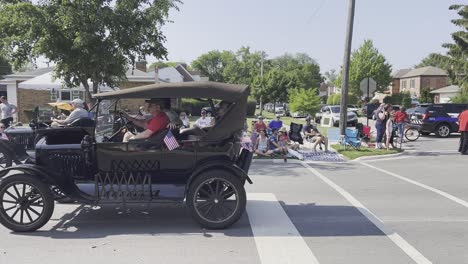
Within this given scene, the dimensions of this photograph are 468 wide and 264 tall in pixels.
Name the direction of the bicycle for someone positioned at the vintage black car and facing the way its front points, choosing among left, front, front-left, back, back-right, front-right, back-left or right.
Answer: back-right

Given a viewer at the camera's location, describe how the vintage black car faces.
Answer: facing to the left of the viewer

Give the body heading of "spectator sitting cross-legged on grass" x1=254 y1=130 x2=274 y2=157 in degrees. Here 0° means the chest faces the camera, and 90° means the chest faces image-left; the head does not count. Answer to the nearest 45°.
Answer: approximately 0°

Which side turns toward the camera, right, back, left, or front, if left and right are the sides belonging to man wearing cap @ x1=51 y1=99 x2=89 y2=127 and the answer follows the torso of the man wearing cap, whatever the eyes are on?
left

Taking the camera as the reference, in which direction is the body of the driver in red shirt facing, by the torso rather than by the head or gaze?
to the viewer's left

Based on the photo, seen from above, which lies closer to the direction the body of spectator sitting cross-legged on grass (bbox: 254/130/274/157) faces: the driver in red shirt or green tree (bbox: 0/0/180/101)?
the driver in red shirt

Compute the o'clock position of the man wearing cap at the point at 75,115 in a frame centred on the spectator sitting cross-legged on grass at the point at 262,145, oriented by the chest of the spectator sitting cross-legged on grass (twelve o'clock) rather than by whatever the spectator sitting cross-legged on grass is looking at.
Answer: The man wearing cap is roughly at 1 o'clock from the spectator sitting cross-legged on grass.

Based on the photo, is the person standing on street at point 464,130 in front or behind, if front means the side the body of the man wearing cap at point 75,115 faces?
behind
